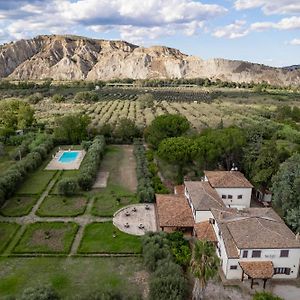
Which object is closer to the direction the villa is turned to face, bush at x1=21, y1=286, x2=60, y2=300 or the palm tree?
the palm tree

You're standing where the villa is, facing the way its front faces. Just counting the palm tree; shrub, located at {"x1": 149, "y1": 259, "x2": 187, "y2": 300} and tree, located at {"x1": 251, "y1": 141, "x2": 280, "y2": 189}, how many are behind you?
1

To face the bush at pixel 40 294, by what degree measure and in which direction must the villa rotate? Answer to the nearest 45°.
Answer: approximately 45° to its right

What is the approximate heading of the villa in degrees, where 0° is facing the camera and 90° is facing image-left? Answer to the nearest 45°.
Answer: approximately 0°

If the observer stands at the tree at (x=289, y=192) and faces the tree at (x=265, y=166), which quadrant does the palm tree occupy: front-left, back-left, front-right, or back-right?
back-left

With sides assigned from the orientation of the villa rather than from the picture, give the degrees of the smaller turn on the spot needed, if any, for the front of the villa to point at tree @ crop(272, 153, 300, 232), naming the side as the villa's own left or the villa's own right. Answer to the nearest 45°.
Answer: approximately 135° to the villa's own left

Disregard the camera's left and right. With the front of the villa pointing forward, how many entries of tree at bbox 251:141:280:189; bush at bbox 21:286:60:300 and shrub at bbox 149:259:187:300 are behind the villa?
1

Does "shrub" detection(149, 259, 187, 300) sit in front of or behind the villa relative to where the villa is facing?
in front

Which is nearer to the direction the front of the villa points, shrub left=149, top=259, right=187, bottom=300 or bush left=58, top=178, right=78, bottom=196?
the shrub

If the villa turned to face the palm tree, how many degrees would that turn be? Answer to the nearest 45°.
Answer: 0° — it already faces it

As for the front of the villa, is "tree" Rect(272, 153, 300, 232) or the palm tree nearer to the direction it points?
the palm tree

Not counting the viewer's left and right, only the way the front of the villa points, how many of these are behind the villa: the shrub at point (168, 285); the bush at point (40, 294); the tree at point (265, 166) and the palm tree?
1

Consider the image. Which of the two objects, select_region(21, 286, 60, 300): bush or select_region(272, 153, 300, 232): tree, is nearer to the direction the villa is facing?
the bush

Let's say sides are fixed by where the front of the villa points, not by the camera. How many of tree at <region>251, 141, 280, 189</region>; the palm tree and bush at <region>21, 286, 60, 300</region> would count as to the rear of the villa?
1
